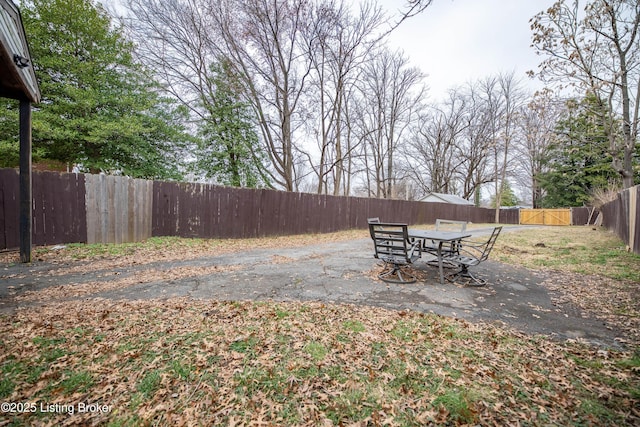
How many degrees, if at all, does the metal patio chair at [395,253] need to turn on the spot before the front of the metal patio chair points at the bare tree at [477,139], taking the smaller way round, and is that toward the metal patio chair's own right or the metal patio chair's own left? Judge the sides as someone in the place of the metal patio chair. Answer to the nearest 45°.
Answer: approximately 45° to the metal patio chair's own left

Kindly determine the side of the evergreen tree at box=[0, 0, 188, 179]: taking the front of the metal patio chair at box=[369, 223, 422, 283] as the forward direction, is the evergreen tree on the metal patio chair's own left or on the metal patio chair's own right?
on the metal patio chair's own left

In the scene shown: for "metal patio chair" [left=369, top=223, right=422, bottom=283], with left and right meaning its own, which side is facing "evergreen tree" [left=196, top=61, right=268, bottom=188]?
left

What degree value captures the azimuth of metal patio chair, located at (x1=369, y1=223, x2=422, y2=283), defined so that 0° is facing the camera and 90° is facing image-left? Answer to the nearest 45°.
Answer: approximately 225°

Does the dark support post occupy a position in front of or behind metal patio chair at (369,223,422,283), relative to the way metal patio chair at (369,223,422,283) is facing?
behind

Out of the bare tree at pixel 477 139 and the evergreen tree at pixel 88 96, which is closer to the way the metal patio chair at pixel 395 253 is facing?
the bare tree
